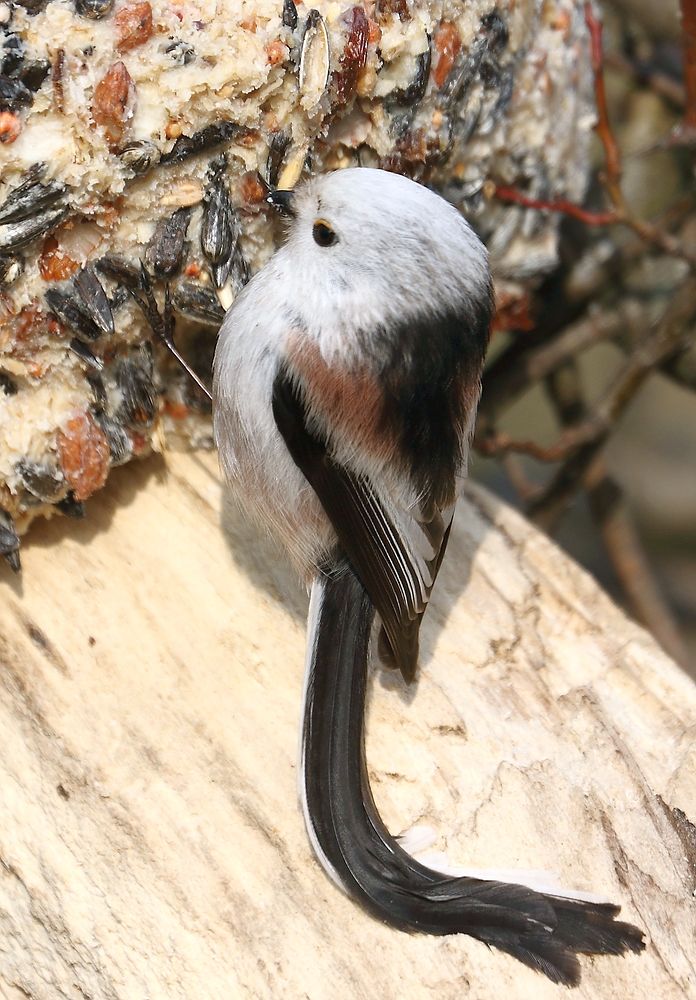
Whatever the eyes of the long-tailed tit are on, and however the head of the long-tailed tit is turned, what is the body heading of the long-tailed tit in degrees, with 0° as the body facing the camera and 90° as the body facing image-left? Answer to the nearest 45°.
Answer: approximately 90°
